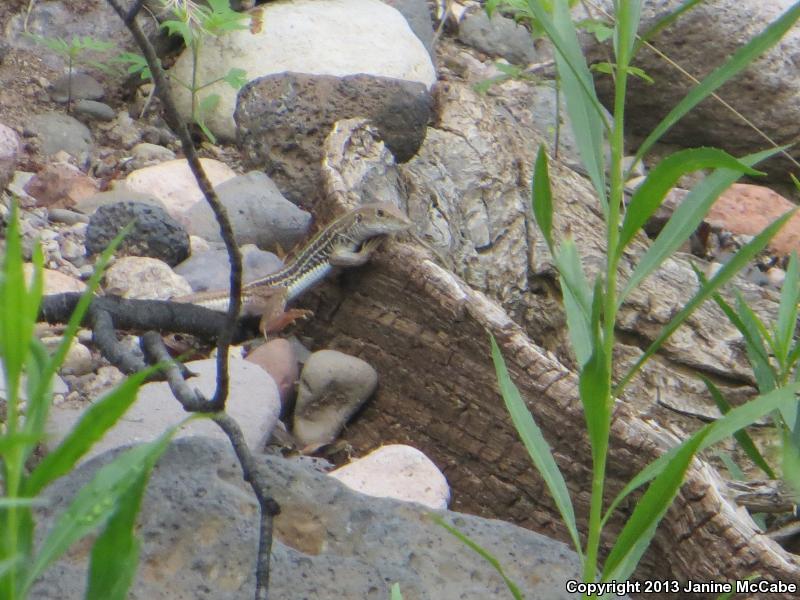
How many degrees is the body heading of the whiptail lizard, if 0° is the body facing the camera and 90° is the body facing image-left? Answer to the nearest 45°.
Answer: approximately 270°

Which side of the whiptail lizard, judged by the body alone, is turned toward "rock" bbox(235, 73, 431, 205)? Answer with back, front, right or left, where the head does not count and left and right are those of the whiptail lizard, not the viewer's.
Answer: left

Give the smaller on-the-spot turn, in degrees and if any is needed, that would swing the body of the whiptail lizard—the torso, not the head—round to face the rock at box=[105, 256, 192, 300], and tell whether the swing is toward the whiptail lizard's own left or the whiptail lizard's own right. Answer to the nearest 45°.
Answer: approximately 180°

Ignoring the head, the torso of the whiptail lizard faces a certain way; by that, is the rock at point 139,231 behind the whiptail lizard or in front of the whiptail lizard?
behind

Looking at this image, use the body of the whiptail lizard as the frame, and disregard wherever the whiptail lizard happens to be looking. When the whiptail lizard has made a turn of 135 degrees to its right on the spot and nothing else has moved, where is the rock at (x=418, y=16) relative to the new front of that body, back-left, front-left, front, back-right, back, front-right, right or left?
back-right

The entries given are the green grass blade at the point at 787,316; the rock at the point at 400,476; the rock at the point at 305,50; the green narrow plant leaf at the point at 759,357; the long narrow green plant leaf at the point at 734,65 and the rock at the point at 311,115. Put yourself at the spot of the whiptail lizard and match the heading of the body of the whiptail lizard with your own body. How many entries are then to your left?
2

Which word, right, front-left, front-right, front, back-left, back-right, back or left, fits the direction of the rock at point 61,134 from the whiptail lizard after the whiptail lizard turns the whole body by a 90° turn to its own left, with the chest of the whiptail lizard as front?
front-left

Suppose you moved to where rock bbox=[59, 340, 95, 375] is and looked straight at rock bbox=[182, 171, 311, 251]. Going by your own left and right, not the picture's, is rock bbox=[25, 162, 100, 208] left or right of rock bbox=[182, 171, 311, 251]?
left

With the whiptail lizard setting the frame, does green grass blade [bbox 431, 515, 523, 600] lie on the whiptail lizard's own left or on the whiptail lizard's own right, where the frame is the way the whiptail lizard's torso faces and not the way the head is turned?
on the whiptail lizard's own right

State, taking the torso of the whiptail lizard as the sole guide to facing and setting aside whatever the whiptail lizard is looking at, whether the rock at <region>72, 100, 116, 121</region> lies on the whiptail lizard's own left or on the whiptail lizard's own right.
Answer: on the whiptail lizard's own left

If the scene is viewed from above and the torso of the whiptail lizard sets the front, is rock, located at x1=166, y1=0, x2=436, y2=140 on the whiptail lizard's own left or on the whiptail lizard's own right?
on the whiptail lizard's own left

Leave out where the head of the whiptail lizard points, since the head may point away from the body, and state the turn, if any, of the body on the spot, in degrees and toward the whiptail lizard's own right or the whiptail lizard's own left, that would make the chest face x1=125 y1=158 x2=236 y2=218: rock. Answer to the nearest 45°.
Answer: approximately 135° to the whiptail lizard's own left

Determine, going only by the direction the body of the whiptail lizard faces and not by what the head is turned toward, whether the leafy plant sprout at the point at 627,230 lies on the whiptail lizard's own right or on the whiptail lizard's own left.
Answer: on the whiptail lizard's own right
